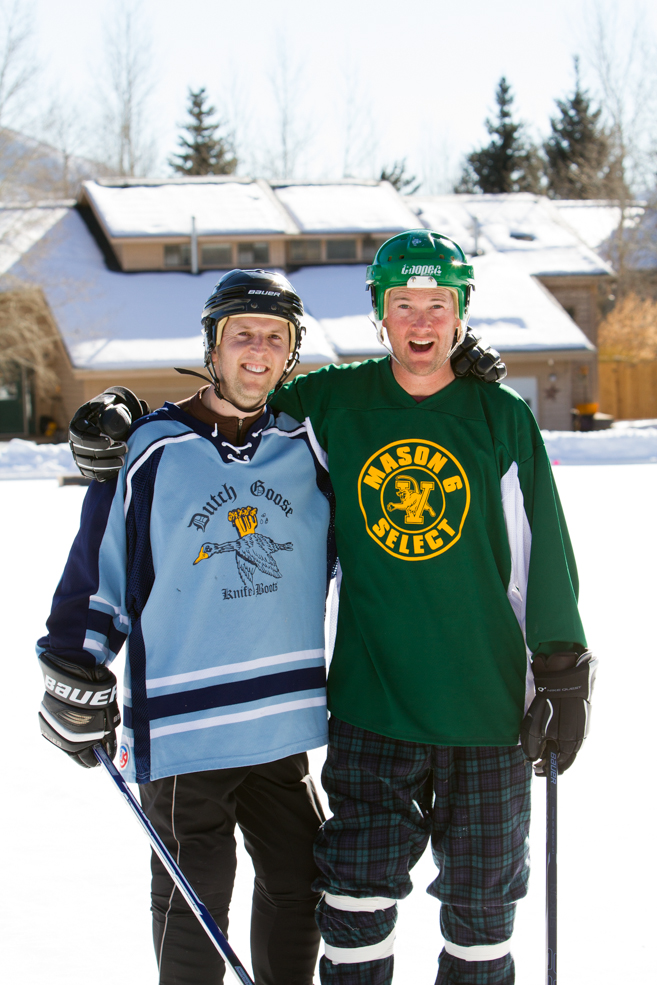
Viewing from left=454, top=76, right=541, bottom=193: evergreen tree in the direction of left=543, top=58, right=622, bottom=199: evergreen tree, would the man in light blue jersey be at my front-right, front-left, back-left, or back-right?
back-right

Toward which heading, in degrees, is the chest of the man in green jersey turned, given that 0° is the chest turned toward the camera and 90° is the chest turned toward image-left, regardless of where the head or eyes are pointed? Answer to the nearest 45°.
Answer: approximately 0°

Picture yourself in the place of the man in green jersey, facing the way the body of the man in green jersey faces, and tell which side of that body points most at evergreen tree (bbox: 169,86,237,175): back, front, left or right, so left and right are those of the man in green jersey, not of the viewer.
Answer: back

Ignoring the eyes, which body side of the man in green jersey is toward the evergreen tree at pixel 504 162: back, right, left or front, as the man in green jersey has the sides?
back
